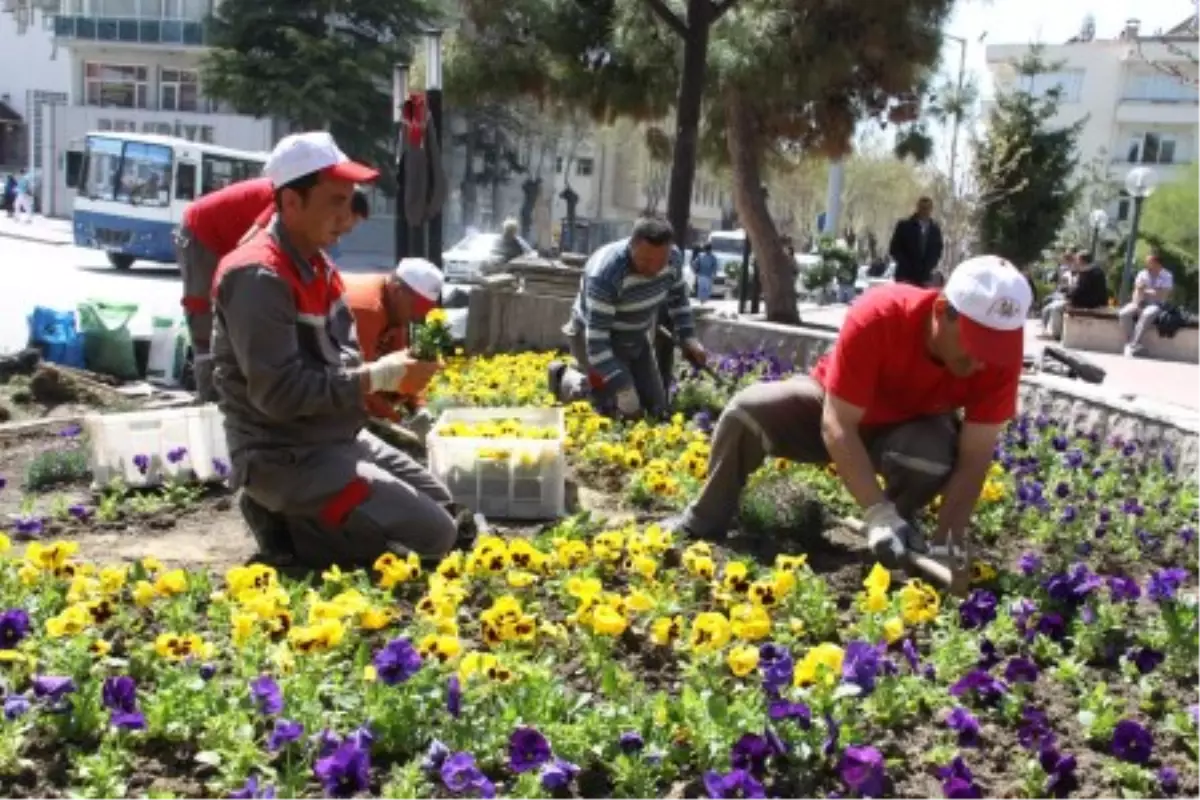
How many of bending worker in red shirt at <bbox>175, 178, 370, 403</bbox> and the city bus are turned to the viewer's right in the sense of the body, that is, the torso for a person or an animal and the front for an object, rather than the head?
1

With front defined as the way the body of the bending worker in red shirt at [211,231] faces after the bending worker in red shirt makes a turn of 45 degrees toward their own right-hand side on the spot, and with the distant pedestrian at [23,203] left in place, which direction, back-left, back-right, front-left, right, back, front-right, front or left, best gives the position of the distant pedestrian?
back-left

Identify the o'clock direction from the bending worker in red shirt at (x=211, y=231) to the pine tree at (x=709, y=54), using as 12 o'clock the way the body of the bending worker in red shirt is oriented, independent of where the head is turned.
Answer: The pine tree is roughly at 10 o'clock from the bending worker in red shirt.

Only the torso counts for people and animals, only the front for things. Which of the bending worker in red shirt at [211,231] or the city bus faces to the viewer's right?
the bending worker in red shirt

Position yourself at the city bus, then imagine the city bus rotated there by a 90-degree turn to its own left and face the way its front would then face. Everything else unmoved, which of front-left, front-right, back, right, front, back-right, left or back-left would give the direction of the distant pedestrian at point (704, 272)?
front-left

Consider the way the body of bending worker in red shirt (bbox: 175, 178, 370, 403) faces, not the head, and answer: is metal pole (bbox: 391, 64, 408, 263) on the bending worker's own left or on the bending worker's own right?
on the bending worker's own left

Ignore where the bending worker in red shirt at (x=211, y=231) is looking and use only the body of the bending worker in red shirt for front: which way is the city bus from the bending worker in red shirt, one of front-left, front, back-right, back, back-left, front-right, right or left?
left

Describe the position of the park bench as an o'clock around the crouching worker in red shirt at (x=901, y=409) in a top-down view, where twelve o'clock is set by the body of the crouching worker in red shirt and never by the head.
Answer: The park bench is roughly at 8 o'clock from the crouching worker in red shirt.

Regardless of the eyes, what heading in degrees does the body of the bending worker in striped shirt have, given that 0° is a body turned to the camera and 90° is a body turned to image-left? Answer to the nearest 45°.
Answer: approximately 315°

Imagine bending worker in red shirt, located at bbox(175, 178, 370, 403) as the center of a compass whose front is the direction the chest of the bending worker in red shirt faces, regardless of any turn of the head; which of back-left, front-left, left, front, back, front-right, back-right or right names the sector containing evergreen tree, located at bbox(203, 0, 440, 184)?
left

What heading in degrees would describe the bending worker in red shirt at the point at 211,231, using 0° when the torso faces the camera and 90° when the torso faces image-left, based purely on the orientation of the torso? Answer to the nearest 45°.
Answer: approximately 270°

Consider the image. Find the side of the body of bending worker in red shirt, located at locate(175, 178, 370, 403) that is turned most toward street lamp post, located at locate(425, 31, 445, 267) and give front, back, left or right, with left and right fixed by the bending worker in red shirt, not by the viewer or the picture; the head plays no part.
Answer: left
